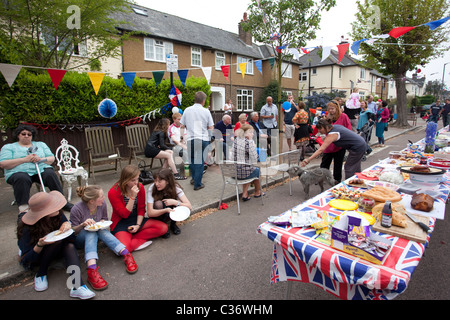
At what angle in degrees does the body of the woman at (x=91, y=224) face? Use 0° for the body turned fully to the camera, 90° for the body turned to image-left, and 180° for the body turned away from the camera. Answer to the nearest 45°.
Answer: approximately 315°

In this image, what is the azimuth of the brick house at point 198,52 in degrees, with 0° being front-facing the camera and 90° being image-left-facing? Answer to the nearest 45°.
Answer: approximately 315°

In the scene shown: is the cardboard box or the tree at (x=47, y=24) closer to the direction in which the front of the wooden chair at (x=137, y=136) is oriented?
the cardboard box

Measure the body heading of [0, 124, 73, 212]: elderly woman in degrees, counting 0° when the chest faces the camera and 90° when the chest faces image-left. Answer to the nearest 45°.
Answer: approximately 0°

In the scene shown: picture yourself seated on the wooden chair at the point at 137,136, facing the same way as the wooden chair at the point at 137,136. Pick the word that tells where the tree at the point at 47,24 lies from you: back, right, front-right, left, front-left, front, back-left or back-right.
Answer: back

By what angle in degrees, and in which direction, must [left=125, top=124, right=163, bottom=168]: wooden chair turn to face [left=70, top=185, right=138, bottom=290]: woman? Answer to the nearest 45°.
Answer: approximately 45° to its right
